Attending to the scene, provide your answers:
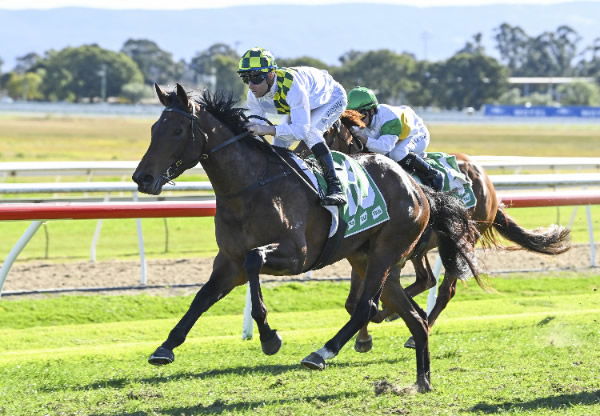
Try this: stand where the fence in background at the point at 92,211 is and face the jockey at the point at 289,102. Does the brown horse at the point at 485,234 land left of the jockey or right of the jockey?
left

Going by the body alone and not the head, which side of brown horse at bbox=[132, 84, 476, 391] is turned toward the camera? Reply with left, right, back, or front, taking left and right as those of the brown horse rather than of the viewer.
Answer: left

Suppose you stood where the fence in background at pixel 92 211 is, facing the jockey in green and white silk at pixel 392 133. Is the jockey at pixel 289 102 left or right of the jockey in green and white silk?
right

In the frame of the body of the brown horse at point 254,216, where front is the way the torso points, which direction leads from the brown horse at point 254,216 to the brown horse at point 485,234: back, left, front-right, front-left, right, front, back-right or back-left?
back-right

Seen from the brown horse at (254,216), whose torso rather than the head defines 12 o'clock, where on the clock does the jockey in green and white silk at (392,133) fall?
The jockey in green and white silk is roughly at 4 o'clock from the brown horse.

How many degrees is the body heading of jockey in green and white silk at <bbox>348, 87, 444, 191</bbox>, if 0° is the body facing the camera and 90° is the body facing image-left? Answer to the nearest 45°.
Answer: approximately 90°

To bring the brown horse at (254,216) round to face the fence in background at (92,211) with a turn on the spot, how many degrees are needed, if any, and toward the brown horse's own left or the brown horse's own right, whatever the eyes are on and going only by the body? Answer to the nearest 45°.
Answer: approximately 45° to the brown horse's own right

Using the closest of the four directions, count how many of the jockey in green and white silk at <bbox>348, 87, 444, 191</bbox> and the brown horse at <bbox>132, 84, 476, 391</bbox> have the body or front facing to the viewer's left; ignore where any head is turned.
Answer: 2

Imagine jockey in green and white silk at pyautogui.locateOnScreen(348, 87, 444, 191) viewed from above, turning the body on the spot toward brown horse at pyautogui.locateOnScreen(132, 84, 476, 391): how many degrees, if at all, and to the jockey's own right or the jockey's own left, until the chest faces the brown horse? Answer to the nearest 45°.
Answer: approximately 45° to the jockey's own left
